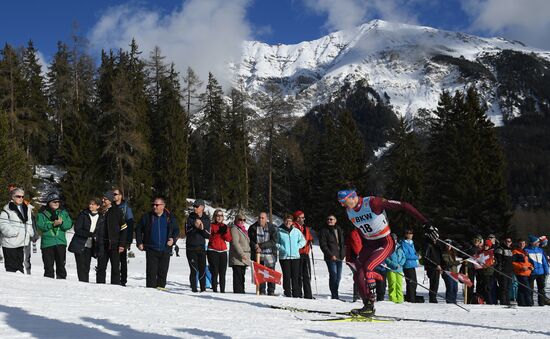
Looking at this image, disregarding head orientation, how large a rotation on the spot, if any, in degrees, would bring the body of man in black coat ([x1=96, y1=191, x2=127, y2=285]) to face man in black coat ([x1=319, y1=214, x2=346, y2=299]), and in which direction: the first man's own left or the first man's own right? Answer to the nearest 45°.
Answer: approximately 135° to the first man's own left

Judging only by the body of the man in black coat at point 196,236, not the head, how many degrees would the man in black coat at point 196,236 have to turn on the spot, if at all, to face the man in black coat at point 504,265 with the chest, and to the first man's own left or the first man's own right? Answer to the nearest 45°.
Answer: approximately 90° to the first man's own left

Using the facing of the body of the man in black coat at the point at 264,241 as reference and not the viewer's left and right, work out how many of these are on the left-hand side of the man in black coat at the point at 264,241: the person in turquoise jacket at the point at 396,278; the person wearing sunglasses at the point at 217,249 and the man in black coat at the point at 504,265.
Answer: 2

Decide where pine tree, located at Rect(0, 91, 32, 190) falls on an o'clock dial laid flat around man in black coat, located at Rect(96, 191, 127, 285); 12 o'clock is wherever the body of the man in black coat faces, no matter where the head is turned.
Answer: The pine tree is roughly at 4 o'clock from the man in black coat.

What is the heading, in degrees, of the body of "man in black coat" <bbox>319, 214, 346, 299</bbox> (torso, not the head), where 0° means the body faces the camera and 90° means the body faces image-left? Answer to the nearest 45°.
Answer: approximately 0°

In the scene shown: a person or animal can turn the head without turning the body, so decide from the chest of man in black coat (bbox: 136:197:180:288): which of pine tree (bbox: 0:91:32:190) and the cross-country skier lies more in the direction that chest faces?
the cross-country skier

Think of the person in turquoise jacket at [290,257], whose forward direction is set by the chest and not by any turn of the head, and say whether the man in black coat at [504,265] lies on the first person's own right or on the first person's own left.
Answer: on the first person's own left

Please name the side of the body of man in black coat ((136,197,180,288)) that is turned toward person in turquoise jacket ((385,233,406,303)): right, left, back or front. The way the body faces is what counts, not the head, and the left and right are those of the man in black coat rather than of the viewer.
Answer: left

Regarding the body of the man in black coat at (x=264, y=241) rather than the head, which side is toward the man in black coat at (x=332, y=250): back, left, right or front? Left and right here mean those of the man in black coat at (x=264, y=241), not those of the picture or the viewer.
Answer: left
